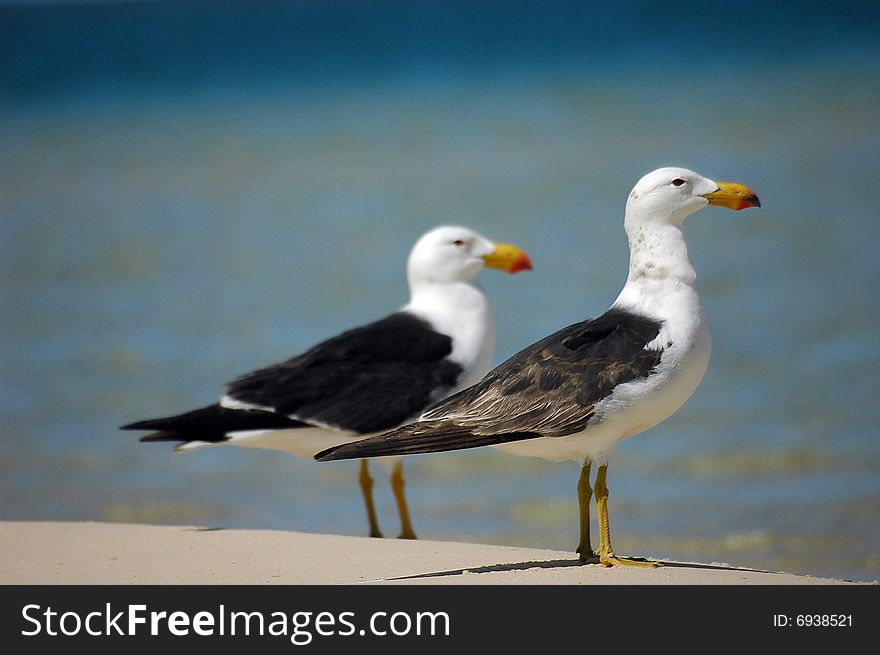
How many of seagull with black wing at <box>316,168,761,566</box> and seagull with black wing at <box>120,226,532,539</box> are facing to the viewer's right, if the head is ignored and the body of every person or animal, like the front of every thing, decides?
2

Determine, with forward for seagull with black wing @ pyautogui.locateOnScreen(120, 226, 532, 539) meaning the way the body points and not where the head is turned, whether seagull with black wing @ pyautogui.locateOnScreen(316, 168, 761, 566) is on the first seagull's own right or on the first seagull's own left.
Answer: on the first seagull's own right

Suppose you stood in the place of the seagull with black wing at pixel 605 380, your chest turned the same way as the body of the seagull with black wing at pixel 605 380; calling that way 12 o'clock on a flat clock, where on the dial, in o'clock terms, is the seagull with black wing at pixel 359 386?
the seagull with black wing at pixel 359 386 is roughly at 8 o'clock from the seagull with black wing at pixel 605 380.

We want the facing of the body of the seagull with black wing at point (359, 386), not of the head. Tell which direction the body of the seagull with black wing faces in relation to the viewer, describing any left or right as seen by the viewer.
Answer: facing to the right of the viewer

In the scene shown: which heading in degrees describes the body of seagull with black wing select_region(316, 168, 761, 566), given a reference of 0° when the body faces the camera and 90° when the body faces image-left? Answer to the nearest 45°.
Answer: approximately 270°
